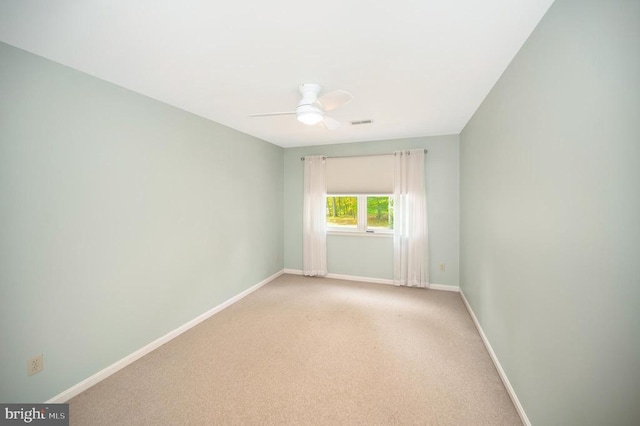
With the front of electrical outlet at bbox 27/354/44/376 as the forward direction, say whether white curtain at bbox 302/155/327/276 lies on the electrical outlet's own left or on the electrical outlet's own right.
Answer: on the electrical outlet's own left

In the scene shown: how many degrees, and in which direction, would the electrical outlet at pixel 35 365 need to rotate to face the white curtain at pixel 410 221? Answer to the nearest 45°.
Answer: approximately 45° to its left

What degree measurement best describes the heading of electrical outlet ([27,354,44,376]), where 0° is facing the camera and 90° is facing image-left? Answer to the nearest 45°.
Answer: approximately 315°

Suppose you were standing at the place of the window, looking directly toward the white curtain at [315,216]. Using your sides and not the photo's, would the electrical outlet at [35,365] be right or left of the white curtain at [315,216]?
left

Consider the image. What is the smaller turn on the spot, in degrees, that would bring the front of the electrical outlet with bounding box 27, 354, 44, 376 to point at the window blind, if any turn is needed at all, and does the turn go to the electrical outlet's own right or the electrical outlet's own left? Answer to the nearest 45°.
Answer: approximately 45° to the electrical outlet's own left

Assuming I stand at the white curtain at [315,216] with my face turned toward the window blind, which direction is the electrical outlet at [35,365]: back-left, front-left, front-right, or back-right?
back-right
